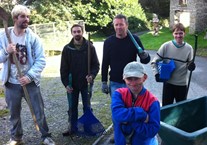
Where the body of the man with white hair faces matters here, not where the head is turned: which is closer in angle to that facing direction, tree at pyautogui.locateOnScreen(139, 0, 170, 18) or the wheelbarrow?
the wheelbarrow

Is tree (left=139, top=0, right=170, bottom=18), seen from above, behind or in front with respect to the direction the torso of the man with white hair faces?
behind

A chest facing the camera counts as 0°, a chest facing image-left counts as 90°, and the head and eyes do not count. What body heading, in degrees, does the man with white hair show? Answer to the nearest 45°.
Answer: approximately 0°

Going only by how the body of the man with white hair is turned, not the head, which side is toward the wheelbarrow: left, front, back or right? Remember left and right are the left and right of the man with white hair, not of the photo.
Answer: left

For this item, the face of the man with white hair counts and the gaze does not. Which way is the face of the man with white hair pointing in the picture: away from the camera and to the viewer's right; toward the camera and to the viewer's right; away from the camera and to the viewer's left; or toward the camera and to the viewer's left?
toward the camera and to the viewer's right
